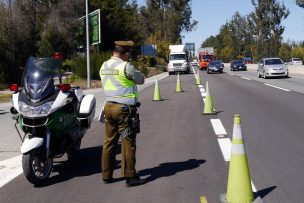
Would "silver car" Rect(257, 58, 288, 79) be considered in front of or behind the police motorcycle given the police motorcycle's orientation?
behind

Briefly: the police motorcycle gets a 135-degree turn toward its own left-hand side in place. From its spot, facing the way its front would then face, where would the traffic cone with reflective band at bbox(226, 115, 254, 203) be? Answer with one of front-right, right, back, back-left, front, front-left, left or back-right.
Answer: front-right

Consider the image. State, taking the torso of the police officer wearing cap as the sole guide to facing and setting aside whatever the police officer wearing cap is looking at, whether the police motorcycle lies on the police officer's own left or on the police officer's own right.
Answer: on the police officer's own left

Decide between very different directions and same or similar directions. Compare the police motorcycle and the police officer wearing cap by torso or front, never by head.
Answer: very different directions

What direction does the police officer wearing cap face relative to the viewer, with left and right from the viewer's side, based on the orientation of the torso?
facing away from the viewer and to the right of the viewer

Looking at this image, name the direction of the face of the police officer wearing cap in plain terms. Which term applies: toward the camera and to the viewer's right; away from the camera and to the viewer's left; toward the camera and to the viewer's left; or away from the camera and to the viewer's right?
away from the camera and to the viewer's right

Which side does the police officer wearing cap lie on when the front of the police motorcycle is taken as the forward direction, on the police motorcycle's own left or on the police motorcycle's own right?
on the police motorcycle's own left

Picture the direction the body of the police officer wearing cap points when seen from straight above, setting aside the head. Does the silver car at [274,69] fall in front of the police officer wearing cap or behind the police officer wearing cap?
in front

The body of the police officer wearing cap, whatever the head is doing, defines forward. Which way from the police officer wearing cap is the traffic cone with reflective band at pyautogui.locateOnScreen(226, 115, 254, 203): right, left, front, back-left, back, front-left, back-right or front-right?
right

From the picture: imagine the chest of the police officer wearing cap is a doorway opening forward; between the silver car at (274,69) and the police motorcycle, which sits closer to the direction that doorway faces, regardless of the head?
the silver car
